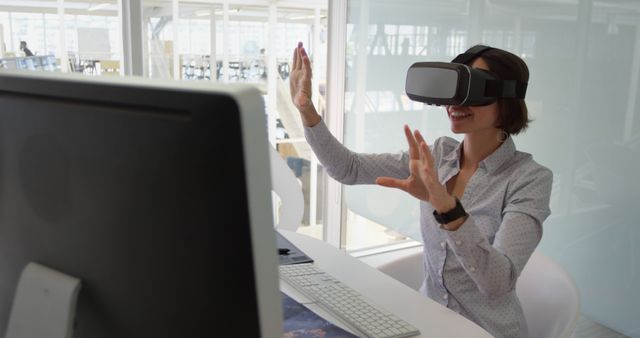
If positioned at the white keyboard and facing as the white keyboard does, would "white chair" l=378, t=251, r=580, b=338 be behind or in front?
in front

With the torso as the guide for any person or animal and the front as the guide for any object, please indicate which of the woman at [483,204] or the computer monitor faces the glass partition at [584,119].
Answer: the computer monitor

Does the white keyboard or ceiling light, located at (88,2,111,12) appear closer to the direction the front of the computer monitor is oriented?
the white keyboard

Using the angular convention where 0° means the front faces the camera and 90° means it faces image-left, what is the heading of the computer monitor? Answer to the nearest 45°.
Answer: approximately 225°

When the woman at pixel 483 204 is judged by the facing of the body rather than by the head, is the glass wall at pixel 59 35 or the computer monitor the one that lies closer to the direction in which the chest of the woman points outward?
the computer monitor

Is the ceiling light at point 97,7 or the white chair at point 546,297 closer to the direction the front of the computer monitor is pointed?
the white chair

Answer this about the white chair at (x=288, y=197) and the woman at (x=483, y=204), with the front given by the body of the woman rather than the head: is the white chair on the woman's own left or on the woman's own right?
on the woman's own right

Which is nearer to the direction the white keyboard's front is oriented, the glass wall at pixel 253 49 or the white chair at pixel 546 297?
the white chair

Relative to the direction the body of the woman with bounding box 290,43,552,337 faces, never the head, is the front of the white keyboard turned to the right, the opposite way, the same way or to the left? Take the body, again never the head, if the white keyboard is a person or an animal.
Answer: the opposite way

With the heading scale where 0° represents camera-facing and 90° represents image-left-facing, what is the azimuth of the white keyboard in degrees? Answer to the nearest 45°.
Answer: approximately 225°

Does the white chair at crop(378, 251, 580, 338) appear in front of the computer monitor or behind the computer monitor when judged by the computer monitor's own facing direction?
in front

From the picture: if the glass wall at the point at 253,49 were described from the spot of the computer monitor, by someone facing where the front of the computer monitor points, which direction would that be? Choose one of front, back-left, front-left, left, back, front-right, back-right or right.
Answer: front-left

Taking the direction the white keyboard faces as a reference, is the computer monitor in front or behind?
behind

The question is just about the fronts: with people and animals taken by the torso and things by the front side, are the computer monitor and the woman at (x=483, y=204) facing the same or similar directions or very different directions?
very different directions
